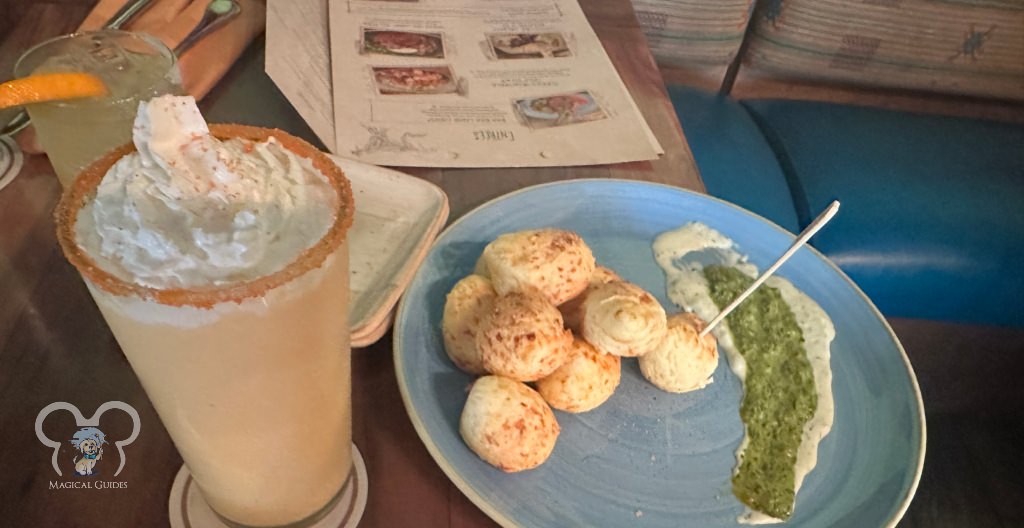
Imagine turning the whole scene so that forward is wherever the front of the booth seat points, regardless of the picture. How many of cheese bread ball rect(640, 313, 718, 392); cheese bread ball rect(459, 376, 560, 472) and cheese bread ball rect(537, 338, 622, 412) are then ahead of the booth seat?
3

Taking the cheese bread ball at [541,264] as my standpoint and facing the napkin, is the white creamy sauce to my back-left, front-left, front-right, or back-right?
back-right

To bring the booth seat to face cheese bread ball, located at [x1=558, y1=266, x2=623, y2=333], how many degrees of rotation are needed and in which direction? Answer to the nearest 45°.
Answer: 0° — it already faces it

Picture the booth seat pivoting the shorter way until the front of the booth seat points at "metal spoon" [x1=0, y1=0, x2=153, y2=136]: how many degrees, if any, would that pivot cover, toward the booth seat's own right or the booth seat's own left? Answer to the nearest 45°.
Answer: approximately 45° to the booth seat's own right

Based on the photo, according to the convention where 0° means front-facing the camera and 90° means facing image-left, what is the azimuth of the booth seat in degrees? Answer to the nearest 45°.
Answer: approximately 0°
